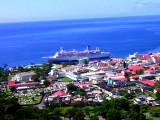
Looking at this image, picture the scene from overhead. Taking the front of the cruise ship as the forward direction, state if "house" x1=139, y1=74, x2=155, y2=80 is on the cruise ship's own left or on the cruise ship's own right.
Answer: on the cruise ship's own left

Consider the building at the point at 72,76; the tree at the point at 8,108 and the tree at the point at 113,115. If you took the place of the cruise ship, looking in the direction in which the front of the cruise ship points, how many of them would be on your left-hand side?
3

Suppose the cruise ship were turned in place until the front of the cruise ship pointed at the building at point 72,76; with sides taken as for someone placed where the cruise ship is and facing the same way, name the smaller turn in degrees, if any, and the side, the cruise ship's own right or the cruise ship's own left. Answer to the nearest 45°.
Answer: approximately 90° to the cruise ship's own left

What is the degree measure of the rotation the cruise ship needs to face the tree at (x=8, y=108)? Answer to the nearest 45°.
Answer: approximately 90° to its left

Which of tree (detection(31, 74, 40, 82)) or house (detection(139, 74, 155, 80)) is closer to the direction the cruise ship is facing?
the tree

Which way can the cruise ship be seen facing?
to the viewer's left

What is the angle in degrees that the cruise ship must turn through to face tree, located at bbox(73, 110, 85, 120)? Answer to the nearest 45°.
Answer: approximately 90° to its left

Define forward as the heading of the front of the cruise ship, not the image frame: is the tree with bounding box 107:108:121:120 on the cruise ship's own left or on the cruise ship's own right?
on the cruise ship's own left
